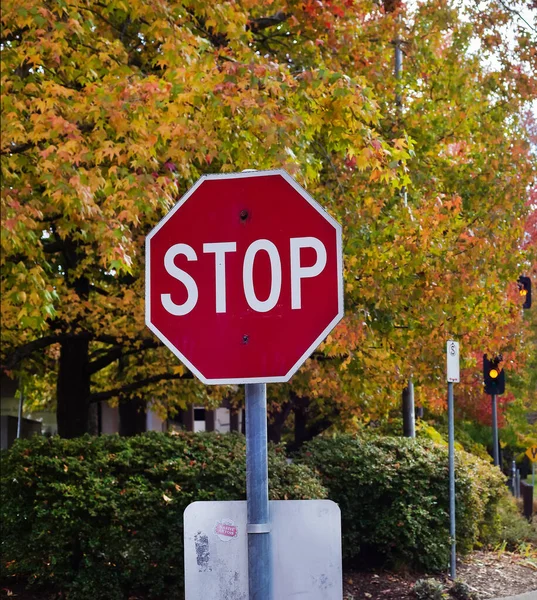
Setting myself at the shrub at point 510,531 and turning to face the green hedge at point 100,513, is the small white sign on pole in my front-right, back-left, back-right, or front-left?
front-left

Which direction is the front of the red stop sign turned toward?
toward the camera

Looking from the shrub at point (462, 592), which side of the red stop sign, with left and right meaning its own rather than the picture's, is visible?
back

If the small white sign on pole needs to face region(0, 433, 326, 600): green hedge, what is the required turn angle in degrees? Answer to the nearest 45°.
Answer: approximately 45° to its right

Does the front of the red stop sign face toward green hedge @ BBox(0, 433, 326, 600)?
no

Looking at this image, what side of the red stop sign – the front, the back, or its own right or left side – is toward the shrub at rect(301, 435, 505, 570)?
back

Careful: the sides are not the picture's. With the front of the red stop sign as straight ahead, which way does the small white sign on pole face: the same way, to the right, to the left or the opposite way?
the same way

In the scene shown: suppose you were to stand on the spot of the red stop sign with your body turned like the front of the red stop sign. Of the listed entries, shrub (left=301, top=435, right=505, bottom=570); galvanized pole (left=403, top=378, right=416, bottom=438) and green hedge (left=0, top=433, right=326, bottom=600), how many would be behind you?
3

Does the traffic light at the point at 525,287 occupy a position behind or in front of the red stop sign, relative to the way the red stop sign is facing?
behind

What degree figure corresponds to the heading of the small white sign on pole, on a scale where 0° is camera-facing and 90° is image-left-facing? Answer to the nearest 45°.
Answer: approximately 0°

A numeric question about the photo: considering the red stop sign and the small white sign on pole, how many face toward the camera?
2

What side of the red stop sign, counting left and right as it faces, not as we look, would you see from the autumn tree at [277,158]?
back

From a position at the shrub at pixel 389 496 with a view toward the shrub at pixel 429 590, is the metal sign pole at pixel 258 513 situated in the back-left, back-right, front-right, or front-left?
front-right

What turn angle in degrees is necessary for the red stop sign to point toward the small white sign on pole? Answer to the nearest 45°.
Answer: approximately 180°
